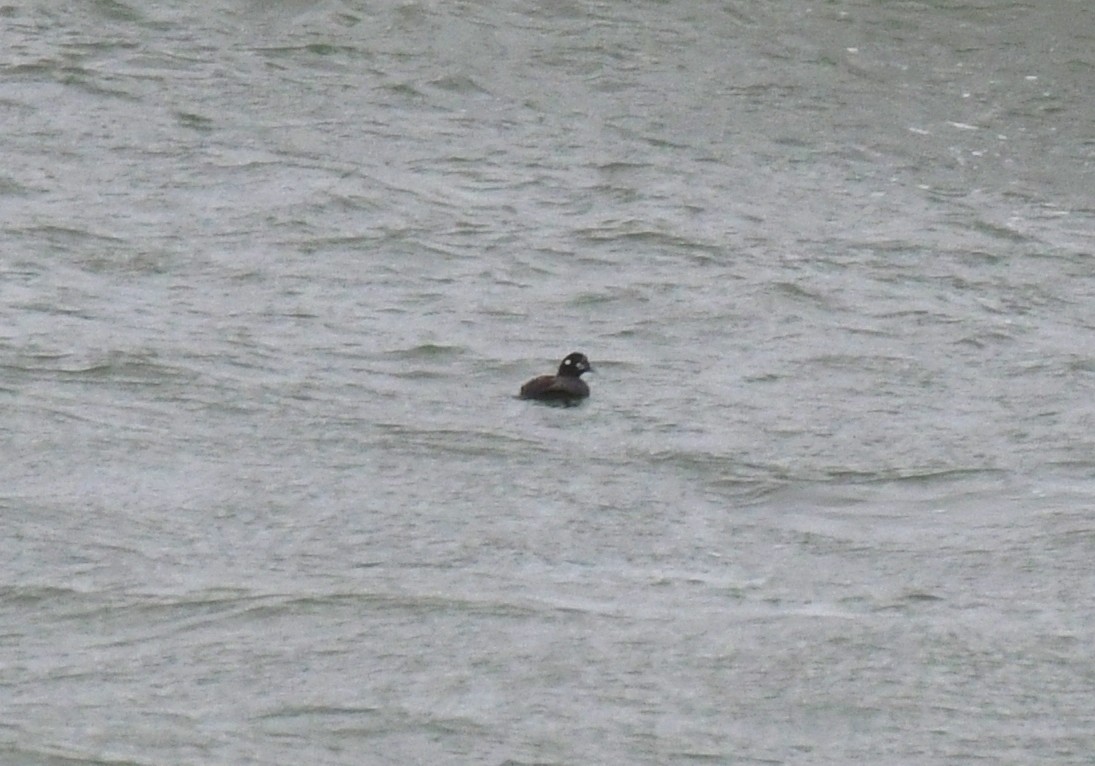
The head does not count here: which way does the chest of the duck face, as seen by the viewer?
to the viewer's right
